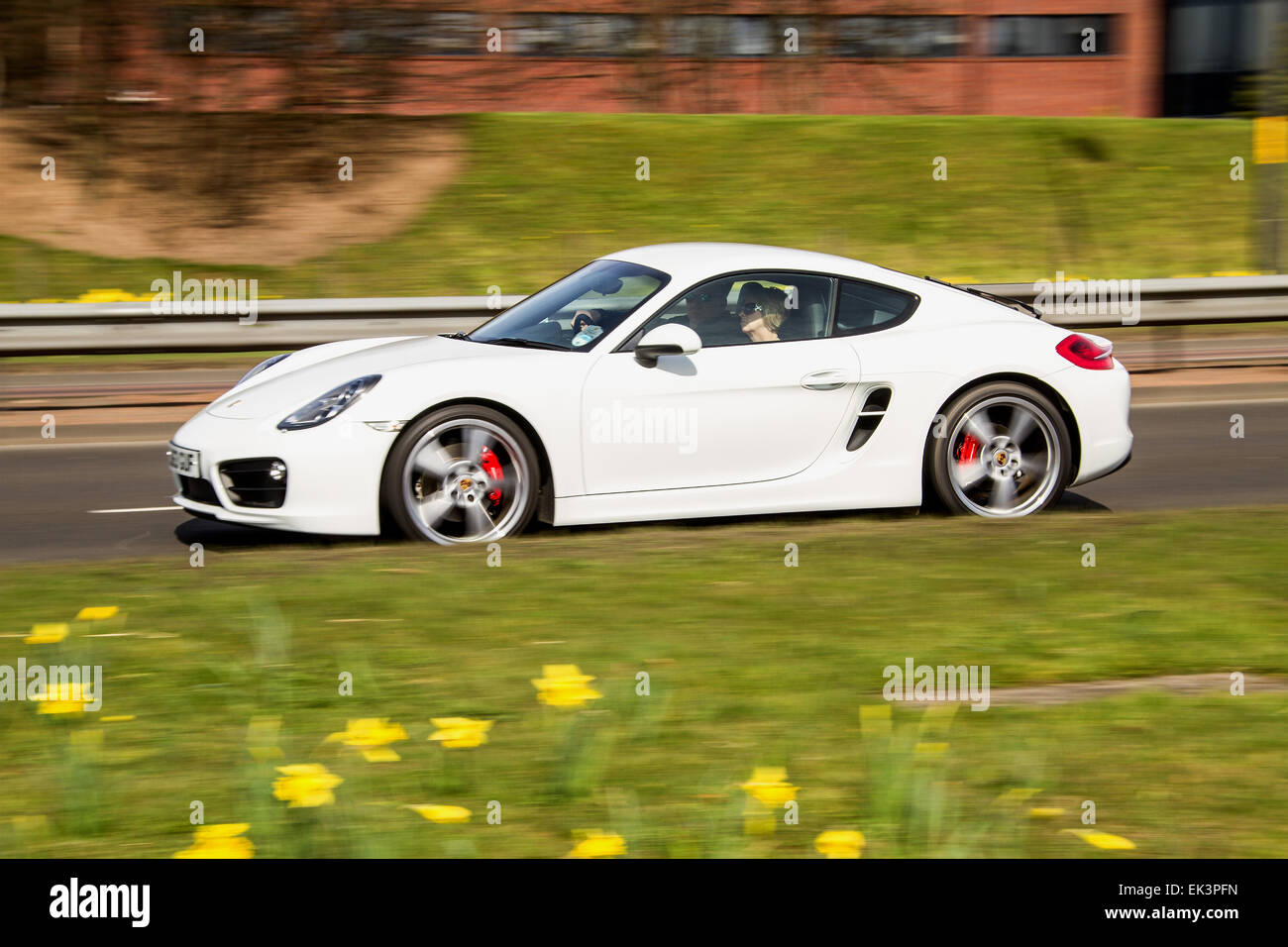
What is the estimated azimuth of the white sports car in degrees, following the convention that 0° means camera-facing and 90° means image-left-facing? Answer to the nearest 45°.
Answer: approximately 90°

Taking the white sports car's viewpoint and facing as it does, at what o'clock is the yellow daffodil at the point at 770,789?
The yellow daffodil is roughly at 9 o'clock from the white sports car.

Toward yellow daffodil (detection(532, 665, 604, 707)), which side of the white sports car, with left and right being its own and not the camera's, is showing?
left

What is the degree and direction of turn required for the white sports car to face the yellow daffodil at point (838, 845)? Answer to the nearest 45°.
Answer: approximately 90° to its left

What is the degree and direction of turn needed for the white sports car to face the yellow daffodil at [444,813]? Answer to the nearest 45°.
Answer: approximately 90° to its left

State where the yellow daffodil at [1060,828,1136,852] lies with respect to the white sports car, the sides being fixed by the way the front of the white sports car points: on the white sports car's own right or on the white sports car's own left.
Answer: on the white sports car's own left

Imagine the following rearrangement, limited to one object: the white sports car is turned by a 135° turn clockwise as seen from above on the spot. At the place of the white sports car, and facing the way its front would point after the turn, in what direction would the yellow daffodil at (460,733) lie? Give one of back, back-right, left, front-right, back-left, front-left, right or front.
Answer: back-right

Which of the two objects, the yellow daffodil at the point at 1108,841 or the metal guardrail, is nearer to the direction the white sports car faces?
the metal guardrail

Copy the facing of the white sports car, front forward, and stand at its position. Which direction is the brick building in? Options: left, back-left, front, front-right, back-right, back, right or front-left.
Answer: right

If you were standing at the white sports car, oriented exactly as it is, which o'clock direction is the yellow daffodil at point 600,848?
The yellow daffodil is roughly at 9 o'clock from the white sports car.
